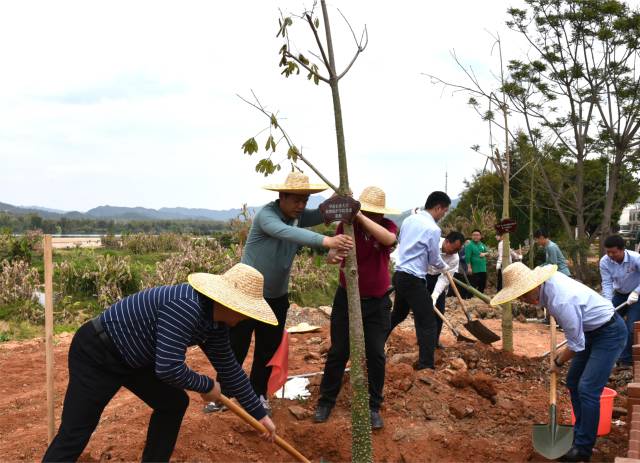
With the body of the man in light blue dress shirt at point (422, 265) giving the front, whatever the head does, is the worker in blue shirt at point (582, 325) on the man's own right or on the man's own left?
on the man's own right

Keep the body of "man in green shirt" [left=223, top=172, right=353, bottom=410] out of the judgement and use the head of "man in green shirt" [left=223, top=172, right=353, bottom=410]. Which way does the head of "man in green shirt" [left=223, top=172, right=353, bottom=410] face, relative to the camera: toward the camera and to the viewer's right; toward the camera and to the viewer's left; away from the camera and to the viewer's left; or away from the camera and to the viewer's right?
toward the camera and to the viewer's right

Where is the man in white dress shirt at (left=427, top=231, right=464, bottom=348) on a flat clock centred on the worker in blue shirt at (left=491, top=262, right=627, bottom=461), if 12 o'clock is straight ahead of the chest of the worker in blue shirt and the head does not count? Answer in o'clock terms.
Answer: The man in white dress shirt is roughly at 2 o'clock from the worker in blue shirt.

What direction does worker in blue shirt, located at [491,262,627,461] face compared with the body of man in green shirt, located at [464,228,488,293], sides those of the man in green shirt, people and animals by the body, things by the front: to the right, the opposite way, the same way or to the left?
to the right

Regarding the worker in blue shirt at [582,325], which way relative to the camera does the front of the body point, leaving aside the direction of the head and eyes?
to the viewer's left

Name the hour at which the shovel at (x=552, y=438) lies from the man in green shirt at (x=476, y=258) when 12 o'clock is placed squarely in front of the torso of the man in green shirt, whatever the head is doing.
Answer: The shovel is roughly at 12 o'clock from the man in green shirt.

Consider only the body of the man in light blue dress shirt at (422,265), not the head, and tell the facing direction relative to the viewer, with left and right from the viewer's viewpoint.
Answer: facing away from the viewer and to the right of the viewer

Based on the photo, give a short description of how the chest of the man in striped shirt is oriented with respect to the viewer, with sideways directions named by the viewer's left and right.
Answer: facing to the right of the viewer
